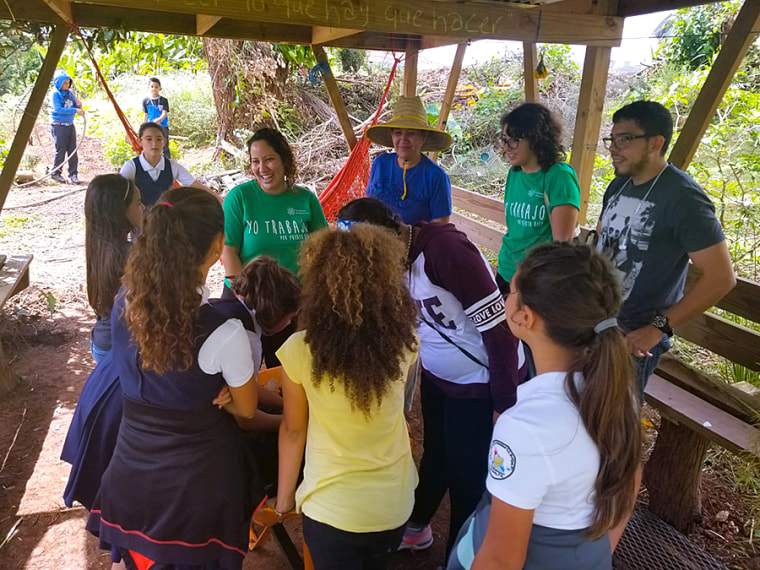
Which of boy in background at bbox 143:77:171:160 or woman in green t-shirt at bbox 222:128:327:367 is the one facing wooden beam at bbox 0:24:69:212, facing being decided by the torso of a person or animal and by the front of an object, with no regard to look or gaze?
the boy in background

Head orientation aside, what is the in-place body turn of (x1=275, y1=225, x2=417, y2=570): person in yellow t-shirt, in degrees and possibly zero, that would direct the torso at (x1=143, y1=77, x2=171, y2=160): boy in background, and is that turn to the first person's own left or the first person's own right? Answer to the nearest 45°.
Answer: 0° — they already face them

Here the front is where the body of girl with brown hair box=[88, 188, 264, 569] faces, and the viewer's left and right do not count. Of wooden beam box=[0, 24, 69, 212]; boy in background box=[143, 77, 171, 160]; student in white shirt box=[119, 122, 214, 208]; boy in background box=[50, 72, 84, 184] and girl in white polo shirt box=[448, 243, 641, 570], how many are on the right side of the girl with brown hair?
1

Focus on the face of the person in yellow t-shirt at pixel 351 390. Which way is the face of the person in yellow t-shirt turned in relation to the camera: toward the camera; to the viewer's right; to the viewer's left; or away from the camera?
away from the camera

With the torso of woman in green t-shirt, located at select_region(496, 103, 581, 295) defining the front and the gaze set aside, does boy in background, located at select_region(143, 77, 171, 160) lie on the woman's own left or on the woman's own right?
on the woman's own right

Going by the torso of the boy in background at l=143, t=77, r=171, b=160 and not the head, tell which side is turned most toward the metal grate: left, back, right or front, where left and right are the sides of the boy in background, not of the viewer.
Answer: front

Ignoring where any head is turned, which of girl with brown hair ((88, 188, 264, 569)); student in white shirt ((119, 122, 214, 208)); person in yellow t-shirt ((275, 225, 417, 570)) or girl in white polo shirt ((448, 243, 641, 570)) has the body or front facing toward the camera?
the student in white shirt

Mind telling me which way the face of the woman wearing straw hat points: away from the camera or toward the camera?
toward the camera

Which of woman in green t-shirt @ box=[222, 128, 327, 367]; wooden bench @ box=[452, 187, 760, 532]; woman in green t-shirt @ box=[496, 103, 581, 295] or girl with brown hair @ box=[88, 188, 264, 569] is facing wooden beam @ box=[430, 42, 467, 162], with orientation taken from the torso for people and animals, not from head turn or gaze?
the girl with brown hair

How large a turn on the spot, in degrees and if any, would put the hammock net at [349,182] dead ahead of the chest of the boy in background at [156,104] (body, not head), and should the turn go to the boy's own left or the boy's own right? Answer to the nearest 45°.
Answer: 0° — they already face it

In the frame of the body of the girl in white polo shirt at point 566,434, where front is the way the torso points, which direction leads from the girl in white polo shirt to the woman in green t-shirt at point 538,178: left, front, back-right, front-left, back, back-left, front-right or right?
front-right

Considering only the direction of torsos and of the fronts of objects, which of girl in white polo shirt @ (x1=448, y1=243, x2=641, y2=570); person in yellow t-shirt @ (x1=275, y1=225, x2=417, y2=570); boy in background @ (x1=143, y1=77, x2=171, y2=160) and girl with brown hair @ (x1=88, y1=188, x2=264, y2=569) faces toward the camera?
the boy in background

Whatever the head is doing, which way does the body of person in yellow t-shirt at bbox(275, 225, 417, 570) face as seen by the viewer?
away from the camera

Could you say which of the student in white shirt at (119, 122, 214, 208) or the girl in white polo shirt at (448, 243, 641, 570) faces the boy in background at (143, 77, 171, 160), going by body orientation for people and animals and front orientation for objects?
the girl in white polo shirt

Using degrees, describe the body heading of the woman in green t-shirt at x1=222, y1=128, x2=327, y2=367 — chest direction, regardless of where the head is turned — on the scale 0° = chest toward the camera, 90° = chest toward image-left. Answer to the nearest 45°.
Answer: approximately 0°

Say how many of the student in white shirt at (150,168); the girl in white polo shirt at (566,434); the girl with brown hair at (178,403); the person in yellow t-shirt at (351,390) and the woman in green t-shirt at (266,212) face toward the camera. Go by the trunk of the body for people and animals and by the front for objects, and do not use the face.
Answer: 2

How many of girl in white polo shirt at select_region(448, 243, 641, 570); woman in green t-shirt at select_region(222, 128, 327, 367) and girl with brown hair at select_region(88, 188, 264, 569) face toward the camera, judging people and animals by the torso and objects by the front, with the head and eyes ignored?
1

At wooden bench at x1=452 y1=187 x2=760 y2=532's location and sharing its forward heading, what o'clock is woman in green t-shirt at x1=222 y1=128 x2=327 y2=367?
The woman in green t-shirt is roughly at 1 o'clock from the wooden bench.
